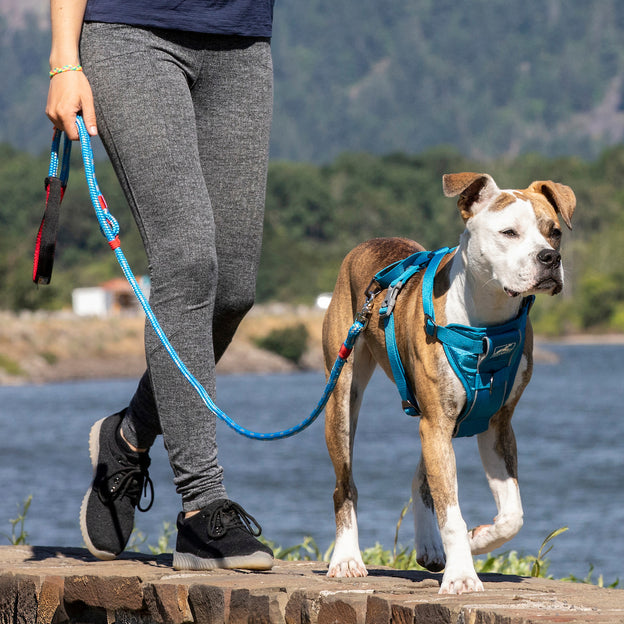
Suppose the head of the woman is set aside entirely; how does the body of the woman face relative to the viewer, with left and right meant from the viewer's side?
facing the viewer and to the right of the viewer

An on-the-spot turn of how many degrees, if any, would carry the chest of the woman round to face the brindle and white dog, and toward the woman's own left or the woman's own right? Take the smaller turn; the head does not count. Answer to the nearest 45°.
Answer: approximately 45° to the woman's own left

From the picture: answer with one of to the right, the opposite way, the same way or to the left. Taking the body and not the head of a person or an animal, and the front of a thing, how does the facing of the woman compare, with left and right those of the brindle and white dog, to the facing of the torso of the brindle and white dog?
the same way

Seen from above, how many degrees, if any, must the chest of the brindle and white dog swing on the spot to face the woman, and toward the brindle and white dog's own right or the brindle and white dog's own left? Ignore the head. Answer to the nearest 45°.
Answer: approximately 135° to the brindle and white dog's own right

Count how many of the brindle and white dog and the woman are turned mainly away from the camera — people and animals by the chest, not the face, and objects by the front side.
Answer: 0
